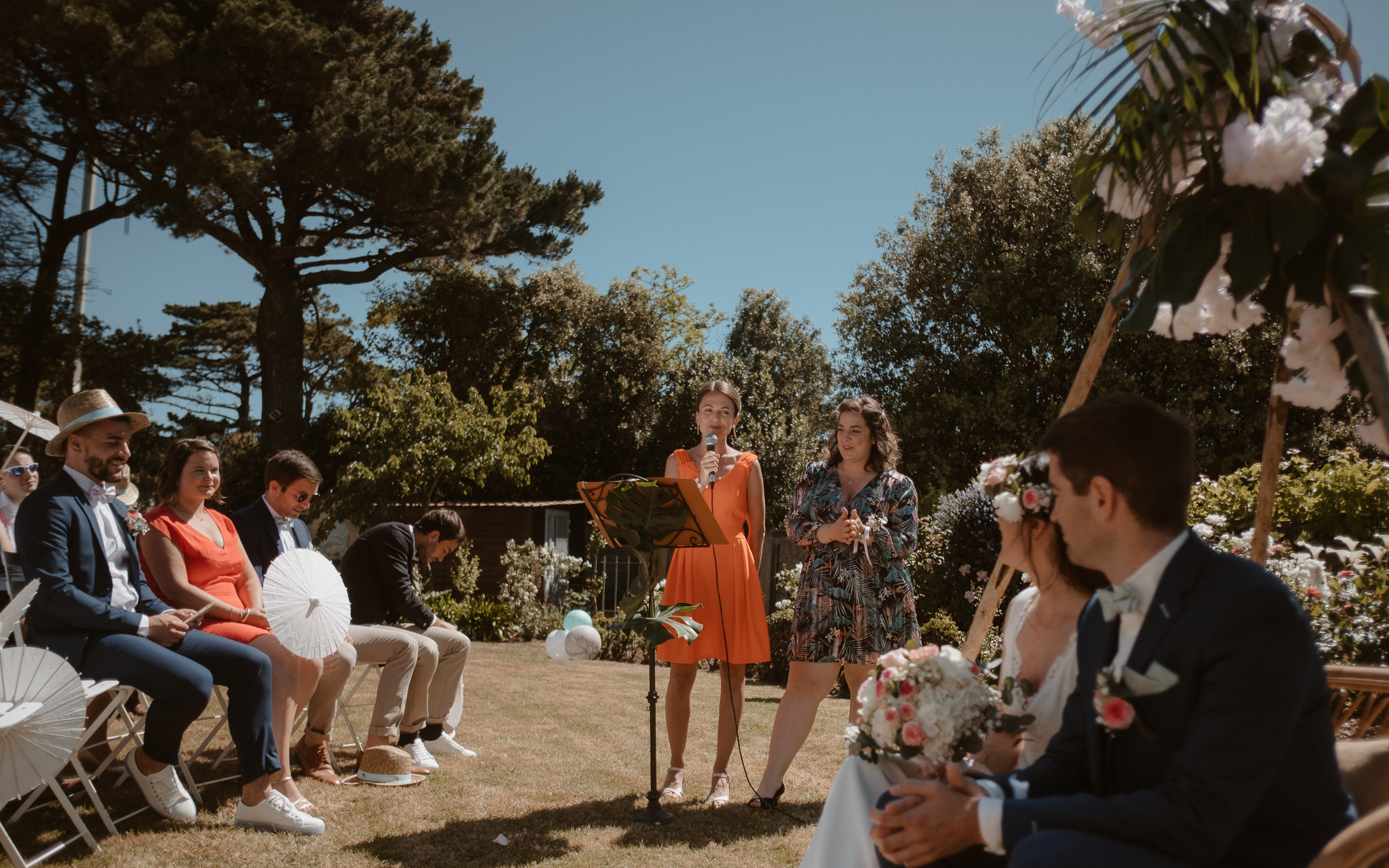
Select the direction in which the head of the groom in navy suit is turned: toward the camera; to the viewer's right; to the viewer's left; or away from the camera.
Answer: to the viewer's left

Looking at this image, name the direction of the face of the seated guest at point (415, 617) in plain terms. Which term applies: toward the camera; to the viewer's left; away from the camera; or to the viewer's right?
to the viewer's right

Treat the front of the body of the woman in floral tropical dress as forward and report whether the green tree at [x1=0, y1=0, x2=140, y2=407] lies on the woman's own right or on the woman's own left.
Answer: on the woman's own right

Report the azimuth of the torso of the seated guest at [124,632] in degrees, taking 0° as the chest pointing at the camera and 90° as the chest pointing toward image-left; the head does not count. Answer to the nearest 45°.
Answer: approximately 315°

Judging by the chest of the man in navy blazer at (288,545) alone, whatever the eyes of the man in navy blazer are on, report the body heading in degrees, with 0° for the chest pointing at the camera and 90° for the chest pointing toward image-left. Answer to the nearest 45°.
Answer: approximately 315°

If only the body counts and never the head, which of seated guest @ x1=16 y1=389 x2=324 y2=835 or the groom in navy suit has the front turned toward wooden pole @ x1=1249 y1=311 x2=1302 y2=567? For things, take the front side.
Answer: the seated guest

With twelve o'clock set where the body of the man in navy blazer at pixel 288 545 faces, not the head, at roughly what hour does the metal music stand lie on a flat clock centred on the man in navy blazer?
The metal music stand is roughly at 12 o'clock from the man in navy blazer.

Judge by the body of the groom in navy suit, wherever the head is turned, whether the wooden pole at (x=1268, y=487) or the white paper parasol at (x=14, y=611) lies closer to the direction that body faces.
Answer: the white paper parasol

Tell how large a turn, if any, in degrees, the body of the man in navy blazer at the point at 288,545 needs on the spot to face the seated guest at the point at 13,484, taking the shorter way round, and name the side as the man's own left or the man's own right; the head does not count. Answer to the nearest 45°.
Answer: approximately 180°
